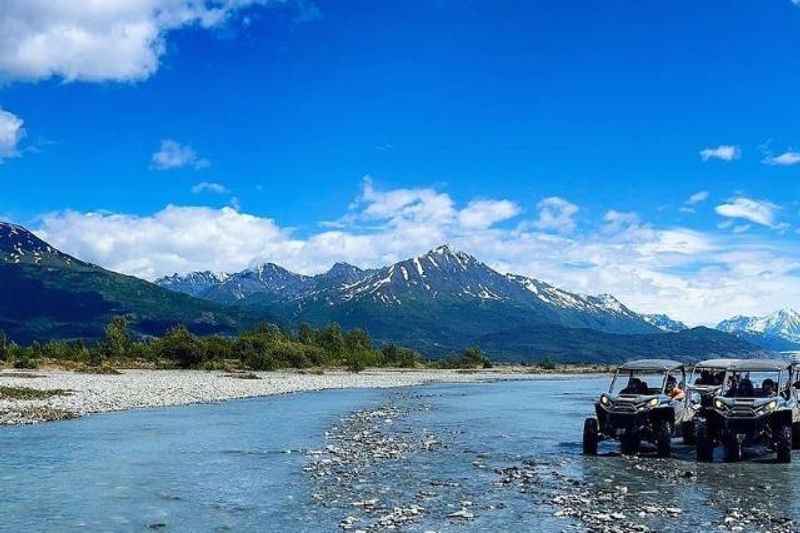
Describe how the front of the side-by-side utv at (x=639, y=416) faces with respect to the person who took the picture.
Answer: facing the viewer and to the left of the viewer

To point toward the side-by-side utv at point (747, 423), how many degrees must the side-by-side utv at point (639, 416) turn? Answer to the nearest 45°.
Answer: approximately 135° to its left

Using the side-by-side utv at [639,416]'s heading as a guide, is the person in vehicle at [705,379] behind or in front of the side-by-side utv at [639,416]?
behind

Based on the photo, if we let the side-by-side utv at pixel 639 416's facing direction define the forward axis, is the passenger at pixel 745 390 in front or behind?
behind
